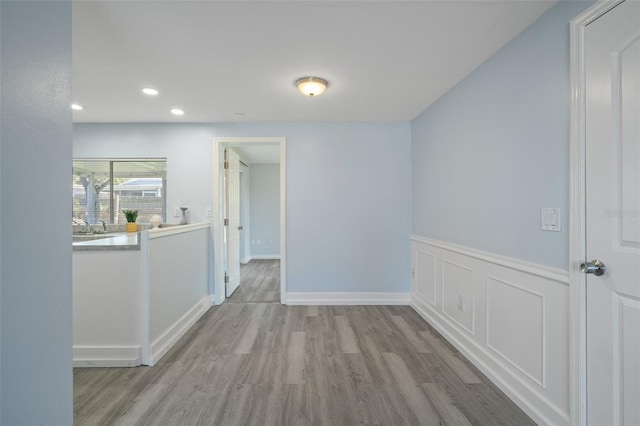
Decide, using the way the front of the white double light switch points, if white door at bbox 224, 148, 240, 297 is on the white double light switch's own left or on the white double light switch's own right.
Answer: on the white double light switch's own right

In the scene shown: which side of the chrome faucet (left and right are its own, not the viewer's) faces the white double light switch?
left

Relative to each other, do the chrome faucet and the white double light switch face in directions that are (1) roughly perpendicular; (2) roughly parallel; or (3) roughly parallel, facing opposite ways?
roughly perpendicular

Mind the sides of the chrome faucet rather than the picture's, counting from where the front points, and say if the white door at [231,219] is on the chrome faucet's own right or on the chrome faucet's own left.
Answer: on the chrome faucet's own left

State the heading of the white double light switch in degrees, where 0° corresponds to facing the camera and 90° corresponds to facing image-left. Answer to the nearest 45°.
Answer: approximately 45°

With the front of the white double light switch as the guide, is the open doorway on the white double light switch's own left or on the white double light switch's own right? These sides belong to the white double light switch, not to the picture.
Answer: on the white double light switch's own right

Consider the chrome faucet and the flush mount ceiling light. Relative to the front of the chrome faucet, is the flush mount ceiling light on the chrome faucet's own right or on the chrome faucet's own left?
on the chrome faucet's own left

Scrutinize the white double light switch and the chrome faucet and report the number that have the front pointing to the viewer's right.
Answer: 0

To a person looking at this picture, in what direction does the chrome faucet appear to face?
facing the viewer and to the left of the viewer

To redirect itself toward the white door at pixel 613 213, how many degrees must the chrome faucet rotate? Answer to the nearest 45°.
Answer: approximately 45° to its left
